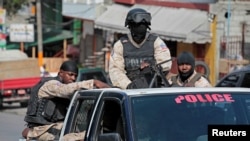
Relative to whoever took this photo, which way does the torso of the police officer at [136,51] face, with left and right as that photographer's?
facing the viewer

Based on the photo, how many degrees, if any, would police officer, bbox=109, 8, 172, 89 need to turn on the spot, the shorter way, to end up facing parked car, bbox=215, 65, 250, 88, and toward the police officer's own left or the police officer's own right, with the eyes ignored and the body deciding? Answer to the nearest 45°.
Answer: approximately 135° to the police officer's own left

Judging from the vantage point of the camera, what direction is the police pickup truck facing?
facing the viewer and to the right of the viewer

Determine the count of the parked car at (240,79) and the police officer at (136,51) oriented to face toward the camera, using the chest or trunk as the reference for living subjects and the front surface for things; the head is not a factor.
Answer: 1

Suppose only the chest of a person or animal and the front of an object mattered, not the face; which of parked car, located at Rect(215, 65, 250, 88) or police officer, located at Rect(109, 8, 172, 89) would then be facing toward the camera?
the police officer
